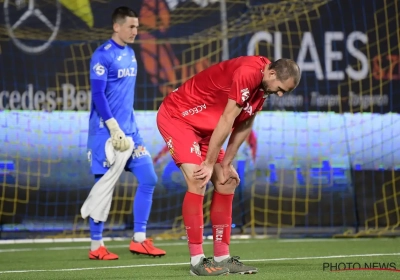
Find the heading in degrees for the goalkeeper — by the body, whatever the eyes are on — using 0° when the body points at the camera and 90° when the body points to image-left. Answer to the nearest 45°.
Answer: approximately 315°
